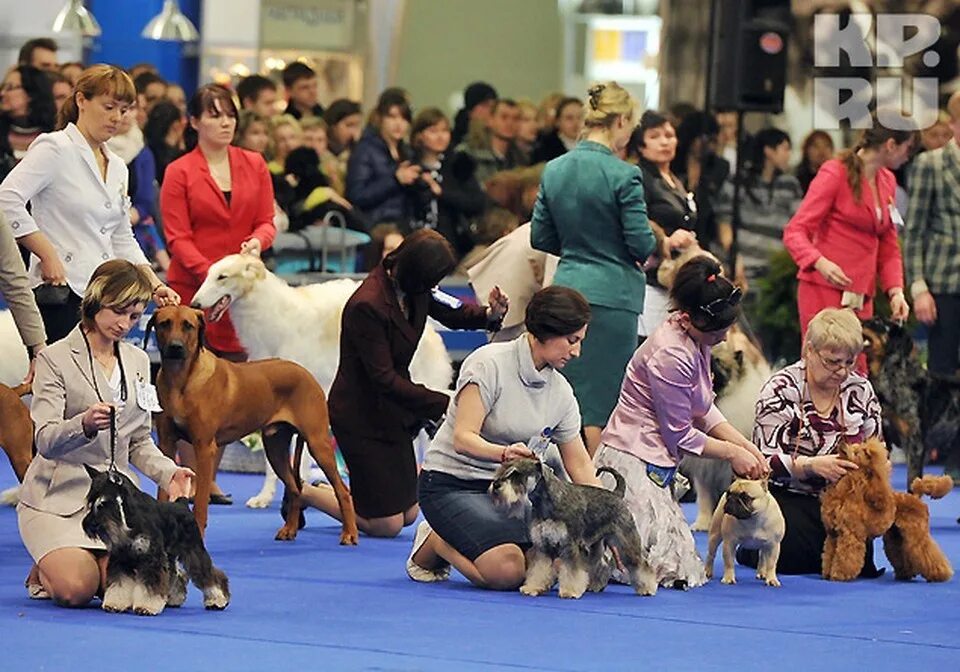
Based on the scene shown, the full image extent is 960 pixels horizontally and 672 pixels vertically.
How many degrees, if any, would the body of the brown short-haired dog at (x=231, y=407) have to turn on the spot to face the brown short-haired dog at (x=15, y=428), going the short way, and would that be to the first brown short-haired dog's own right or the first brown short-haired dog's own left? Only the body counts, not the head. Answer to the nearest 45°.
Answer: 0° — it already faces it

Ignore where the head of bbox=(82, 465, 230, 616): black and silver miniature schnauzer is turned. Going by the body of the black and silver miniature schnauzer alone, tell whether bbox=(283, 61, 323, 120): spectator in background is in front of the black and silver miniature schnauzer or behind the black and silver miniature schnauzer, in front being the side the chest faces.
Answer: behind

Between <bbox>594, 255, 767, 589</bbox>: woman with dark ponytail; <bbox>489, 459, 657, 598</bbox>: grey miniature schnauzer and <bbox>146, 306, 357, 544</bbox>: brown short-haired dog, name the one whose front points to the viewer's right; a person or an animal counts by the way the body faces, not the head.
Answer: the woman with dark ponytail

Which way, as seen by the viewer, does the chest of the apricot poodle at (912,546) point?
to the viewer's left

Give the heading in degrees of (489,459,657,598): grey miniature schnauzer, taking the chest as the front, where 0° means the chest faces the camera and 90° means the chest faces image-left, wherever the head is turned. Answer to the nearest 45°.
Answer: approximately 45°

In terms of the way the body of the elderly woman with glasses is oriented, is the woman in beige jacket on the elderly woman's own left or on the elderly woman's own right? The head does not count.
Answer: on the elderly woman's own right

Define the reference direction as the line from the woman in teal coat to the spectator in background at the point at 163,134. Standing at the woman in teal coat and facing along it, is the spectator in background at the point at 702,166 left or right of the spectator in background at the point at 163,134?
right

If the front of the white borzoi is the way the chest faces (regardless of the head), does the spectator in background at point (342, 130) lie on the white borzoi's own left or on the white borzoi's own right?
on the white borzoi's own right

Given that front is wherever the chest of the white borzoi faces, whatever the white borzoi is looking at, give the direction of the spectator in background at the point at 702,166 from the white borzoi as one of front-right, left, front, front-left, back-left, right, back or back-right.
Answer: back-right

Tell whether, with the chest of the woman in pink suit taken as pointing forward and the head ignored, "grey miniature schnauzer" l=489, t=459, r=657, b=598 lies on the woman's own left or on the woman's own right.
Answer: on the woman's own right

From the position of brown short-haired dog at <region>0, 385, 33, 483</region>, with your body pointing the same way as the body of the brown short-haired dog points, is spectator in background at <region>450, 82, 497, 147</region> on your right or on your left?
on your right

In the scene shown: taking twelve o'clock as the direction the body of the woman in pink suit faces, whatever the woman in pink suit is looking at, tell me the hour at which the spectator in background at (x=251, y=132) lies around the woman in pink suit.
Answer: The spectator in background is roughly at 5 o'clock from the woman in pink suit.
